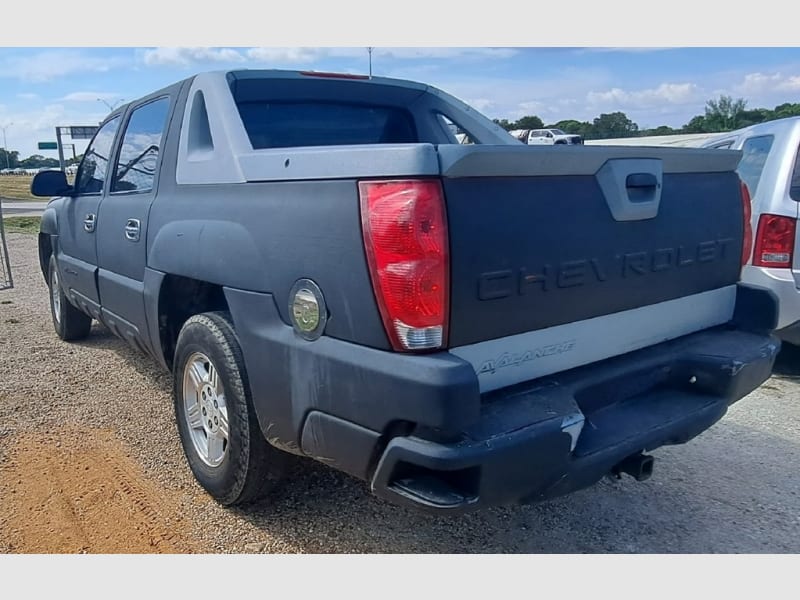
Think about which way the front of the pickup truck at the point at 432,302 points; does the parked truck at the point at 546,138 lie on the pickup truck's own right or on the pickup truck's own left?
on the pickup truck's own right

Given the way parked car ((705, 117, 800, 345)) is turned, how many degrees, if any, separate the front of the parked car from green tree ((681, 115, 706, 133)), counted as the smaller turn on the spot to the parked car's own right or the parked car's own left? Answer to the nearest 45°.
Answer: approximately 45° to the parked car's own right

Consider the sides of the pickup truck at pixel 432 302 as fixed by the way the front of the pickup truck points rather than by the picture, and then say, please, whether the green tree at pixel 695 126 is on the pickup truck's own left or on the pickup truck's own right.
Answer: on the pickup truck's own right

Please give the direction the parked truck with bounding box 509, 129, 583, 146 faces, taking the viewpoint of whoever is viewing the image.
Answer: facing the viewer and to the right of the viewer

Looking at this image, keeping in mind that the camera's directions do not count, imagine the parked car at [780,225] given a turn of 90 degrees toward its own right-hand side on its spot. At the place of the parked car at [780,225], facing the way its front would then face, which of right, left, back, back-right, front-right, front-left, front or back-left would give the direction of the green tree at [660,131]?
front-left

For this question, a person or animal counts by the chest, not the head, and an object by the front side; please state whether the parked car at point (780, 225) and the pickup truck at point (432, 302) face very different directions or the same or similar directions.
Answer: same or similar directions

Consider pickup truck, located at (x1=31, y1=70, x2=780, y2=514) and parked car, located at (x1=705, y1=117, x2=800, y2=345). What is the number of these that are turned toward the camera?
0

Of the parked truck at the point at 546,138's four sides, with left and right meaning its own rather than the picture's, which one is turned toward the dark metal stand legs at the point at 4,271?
right

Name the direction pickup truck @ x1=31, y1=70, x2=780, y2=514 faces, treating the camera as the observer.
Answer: facing away from the viewer and to the left of the viewer

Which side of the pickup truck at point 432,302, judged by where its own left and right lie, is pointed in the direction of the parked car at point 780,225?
right

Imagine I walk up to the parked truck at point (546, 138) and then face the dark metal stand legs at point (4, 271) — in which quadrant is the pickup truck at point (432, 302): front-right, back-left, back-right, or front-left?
front-left

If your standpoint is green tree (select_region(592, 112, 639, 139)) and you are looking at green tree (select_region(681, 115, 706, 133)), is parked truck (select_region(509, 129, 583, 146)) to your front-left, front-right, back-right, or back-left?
back-right

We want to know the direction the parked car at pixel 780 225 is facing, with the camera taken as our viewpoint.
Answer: facing away from the viewer and to the left of the viewer
